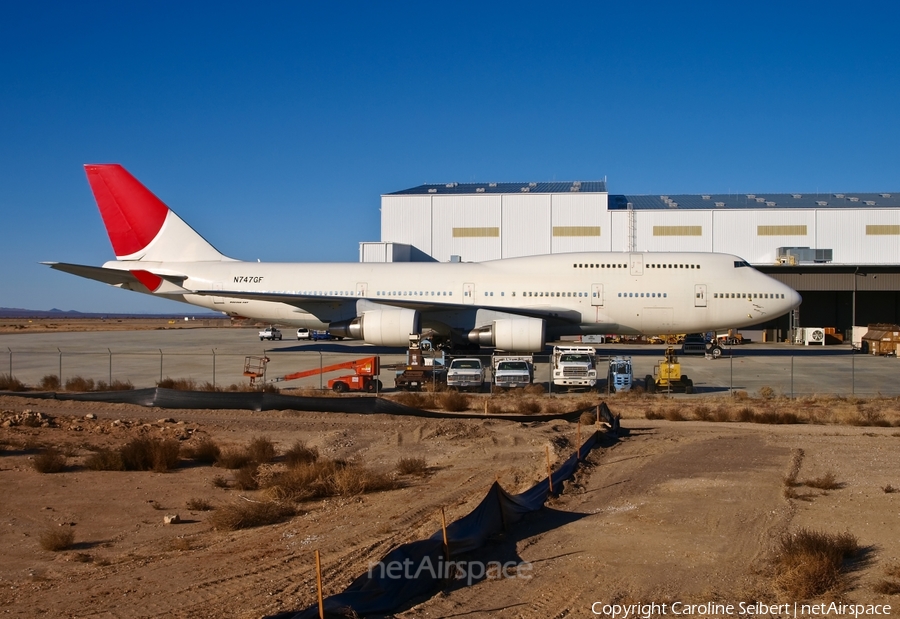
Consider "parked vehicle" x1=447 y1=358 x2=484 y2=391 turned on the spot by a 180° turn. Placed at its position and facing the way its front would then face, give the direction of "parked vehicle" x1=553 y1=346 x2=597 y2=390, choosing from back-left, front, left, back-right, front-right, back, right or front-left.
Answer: right

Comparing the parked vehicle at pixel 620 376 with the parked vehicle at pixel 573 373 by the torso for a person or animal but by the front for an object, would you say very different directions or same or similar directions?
same or similar directions

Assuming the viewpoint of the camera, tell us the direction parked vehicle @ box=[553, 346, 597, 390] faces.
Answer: facing the viewer

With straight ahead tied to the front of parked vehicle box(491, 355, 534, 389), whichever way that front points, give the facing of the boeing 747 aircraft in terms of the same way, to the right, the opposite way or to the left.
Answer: to the left

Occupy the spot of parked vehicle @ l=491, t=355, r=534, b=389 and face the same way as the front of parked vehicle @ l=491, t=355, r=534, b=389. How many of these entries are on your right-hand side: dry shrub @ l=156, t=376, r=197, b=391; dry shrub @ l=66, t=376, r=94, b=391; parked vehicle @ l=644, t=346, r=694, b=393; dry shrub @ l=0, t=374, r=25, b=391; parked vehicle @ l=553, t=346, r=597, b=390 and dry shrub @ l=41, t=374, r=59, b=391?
4

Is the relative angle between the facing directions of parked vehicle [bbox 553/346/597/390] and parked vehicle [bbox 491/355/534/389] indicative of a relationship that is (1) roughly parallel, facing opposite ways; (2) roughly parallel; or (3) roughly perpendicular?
roughly parallel

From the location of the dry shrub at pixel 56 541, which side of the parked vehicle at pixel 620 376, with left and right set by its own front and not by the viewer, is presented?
front

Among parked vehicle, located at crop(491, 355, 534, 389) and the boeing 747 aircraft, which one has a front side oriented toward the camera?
the parked vehicle

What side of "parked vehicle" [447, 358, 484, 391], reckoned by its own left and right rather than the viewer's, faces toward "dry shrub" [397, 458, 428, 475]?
front

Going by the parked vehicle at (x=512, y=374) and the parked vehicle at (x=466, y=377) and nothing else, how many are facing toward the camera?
2

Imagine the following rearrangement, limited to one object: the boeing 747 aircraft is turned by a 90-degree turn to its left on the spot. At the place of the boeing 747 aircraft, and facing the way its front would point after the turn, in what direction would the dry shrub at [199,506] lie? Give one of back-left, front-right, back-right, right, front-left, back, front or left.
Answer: back

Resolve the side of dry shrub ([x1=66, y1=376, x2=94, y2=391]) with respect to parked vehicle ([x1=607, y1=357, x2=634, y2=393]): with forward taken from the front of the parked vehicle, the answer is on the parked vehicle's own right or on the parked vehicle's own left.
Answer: on the parked vehicle's own right

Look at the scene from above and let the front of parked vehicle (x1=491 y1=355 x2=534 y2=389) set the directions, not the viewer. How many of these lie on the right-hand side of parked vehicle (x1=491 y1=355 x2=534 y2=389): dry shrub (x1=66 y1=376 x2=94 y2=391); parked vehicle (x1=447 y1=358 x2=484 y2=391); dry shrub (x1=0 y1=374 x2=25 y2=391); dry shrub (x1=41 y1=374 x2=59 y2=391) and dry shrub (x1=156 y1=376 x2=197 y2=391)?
5

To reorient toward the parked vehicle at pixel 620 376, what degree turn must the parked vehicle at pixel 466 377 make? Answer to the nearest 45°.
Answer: approximately 90° to its left

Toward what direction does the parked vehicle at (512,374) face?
toward the camera

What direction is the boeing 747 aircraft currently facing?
to the viewer's right
